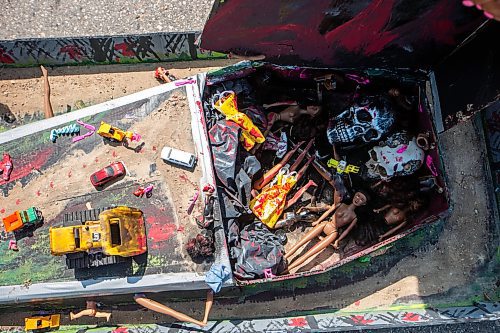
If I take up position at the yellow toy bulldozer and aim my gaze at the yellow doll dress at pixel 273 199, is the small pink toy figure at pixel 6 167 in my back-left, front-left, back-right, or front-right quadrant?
back-left

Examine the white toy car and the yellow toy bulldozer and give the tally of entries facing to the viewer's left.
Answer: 1

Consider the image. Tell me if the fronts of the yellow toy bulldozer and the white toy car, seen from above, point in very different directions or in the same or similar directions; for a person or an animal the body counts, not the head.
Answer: very different directions
